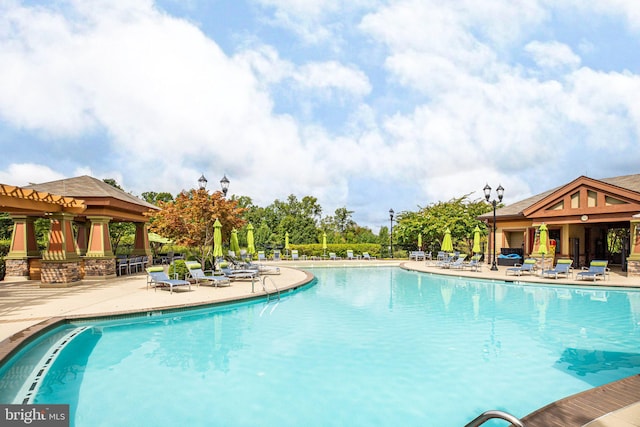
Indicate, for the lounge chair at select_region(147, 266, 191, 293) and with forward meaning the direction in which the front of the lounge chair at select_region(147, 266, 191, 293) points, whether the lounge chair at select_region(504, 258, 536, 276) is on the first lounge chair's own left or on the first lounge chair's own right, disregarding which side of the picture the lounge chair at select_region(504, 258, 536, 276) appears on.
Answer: on the first lounge chair's own left

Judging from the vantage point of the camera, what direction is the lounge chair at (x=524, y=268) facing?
facing the viewer and to the left of the viewer

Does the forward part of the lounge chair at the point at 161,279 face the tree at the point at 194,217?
no

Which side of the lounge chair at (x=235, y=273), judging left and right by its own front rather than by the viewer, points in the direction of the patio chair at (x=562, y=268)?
front

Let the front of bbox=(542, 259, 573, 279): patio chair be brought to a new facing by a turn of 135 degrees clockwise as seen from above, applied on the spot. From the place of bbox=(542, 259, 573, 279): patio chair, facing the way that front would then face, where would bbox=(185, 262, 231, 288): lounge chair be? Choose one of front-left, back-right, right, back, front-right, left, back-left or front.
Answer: back-left

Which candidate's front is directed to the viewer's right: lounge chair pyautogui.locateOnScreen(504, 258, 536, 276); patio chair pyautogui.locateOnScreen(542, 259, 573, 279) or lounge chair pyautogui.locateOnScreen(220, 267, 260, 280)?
lounge chair pyautogui.locateOnScreen(220, 267, 260, 280)

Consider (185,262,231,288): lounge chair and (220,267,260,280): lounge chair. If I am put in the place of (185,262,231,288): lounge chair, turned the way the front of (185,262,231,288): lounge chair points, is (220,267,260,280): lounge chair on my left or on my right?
on my left

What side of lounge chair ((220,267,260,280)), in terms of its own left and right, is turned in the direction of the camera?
right

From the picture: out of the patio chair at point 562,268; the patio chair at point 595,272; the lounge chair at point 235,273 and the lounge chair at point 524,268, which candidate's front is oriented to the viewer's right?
the lounge chair at point 235,273

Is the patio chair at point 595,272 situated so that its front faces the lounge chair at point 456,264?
no

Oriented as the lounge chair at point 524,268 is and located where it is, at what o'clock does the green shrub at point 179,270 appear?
The green shrub is roughly at 12 o'clock from the lounge chair.

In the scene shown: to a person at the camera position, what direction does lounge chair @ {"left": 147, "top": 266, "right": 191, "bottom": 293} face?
facing the viewer and to the right of the viewer

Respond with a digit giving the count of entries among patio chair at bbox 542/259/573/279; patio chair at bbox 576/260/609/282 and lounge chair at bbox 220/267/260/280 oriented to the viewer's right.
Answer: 1

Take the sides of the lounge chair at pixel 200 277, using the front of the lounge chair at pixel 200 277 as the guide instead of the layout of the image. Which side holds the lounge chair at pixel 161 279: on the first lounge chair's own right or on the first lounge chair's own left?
on the first lounge chair's own right

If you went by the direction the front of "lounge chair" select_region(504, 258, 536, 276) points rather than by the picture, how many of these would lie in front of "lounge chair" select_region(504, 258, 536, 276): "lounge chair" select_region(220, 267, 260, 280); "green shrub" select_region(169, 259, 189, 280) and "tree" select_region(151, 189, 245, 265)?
3

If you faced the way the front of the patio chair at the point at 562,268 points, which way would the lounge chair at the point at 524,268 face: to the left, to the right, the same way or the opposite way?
the same way
